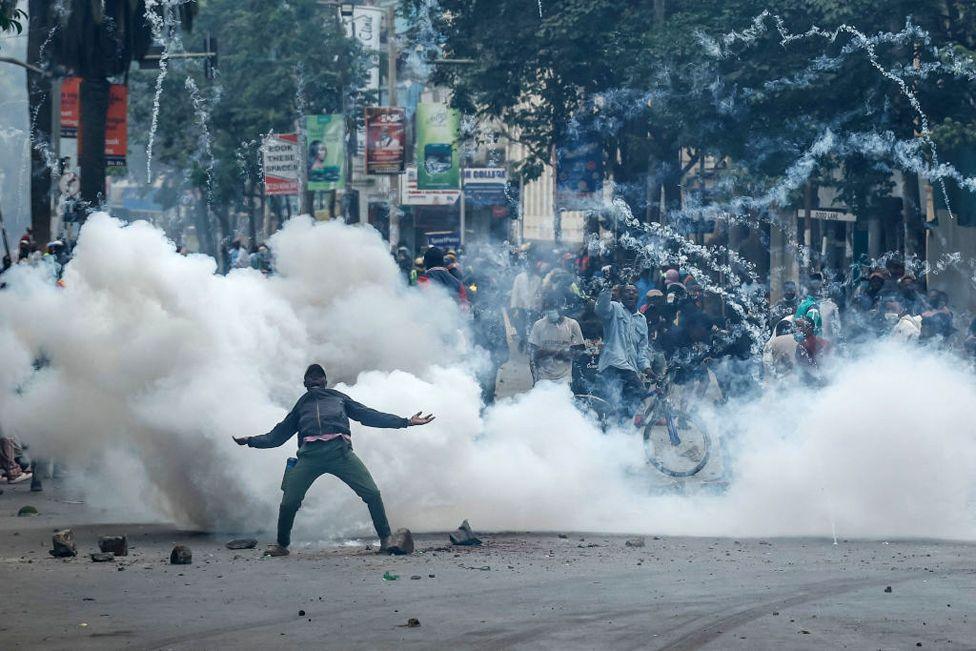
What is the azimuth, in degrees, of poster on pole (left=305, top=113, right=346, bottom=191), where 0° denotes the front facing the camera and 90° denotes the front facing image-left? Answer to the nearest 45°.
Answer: approximately 0°

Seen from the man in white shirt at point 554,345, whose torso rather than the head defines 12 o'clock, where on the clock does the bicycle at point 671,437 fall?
The bicycle is roughly at 11 o'clock from the man in white shirt.

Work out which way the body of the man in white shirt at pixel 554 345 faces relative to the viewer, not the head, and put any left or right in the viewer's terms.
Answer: facing the viewer

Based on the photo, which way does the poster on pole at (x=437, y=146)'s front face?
toward the camera

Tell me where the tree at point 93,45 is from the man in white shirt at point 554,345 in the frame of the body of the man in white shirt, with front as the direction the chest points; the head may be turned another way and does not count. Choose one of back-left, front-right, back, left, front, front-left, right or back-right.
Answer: back-right

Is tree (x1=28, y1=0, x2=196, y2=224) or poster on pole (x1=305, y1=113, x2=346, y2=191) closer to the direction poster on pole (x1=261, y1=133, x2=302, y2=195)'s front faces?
the tree

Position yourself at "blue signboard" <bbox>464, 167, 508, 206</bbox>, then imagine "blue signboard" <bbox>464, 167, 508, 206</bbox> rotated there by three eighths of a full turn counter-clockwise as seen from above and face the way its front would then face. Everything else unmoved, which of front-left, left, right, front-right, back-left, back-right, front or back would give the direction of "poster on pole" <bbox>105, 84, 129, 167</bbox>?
back

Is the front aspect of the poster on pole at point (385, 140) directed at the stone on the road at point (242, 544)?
yes

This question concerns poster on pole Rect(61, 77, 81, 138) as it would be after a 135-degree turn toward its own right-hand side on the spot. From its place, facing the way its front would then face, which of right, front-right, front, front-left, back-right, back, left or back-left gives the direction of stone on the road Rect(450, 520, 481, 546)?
back-left

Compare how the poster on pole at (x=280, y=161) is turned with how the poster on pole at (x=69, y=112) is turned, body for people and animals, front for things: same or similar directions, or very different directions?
same or similar directions

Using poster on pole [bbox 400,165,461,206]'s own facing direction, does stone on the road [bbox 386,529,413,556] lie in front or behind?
in front

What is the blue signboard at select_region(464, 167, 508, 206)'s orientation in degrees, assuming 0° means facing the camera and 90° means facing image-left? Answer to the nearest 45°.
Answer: approximately 0°

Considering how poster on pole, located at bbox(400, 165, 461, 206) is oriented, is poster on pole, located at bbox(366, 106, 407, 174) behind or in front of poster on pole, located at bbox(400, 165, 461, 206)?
in front
